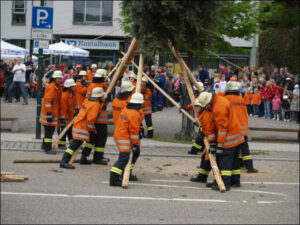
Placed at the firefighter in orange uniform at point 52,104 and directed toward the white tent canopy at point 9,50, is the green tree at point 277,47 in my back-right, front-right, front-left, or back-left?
front-right

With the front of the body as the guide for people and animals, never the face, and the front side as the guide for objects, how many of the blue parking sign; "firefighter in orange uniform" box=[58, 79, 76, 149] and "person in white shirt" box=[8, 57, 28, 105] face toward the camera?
2

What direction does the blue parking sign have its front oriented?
toward the camera

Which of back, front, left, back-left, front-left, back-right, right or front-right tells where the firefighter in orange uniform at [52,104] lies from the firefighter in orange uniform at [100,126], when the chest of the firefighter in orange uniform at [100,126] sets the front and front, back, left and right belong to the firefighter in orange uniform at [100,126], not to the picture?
left

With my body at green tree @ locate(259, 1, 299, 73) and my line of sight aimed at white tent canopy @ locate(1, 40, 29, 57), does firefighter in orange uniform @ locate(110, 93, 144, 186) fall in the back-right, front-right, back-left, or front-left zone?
front-left

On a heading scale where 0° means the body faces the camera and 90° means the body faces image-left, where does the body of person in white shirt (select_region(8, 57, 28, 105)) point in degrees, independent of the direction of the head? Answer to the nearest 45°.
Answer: approximately 0°

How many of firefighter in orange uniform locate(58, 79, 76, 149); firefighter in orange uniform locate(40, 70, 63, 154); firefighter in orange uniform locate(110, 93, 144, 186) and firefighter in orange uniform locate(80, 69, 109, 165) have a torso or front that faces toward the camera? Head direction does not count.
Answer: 0

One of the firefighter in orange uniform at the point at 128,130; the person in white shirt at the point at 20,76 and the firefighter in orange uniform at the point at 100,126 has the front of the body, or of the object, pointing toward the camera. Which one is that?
the person in white shirt

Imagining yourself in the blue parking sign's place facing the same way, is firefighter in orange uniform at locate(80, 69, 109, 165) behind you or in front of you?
in front

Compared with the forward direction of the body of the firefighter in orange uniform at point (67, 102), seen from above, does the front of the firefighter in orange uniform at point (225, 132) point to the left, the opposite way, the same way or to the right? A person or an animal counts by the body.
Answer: the opposite way

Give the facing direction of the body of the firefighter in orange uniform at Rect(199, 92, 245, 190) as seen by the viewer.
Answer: to the viewer's left

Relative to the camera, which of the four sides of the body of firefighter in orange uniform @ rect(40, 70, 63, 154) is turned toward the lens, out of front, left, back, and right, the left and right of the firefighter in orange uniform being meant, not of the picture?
right

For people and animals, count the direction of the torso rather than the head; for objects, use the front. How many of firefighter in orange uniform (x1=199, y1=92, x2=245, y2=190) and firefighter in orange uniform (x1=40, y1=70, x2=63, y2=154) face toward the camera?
0

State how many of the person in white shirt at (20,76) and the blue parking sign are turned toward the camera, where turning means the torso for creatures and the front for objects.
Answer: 2

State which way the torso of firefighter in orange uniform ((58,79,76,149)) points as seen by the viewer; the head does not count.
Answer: to the viewer's right

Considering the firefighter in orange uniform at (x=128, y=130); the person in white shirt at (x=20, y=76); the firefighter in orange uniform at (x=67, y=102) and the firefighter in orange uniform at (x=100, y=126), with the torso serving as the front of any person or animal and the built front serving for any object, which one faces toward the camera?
the person in white shirt

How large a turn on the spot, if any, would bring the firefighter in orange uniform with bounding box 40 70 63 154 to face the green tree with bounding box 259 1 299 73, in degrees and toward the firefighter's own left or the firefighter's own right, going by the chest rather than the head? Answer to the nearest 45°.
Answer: approximately 45° to the firefighter's own left
